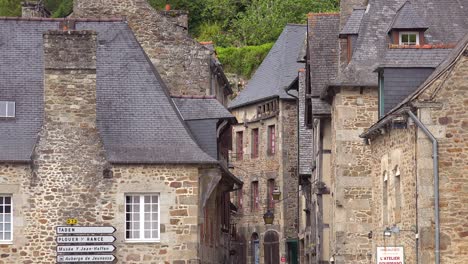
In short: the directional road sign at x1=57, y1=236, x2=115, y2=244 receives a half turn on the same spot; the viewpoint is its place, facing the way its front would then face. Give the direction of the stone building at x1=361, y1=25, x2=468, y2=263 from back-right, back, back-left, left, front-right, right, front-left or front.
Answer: back-right

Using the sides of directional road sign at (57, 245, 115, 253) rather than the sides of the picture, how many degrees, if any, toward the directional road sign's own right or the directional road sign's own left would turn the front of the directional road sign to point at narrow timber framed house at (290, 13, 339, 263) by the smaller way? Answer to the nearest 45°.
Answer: approximately 135° to the directional road sign's own left

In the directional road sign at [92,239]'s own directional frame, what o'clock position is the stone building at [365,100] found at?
The stone building is roughly at 7 o'clock from the directional road sign.

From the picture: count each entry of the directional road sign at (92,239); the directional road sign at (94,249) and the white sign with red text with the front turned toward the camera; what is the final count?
3

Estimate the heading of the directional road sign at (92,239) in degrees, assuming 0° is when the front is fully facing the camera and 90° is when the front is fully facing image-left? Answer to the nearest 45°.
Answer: approximately 0°

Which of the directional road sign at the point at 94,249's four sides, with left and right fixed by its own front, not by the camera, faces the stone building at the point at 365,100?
left

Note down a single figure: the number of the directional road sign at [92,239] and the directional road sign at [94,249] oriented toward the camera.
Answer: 2

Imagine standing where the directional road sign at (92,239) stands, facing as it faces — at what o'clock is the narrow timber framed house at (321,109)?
The narrow timber framed house is roughly at 8 o'clock from the directional road sign.

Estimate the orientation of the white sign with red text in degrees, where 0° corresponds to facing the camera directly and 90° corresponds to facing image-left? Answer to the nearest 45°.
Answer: approximately 0°
